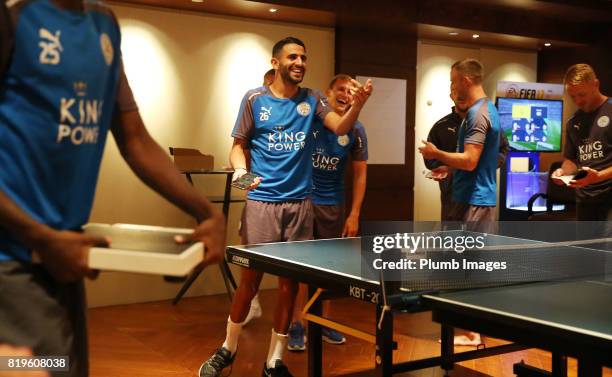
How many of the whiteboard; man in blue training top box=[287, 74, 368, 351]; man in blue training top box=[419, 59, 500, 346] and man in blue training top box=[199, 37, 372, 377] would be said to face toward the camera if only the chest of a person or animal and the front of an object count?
3

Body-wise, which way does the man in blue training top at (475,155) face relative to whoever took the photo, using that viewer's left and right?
facing to the left of the viewer

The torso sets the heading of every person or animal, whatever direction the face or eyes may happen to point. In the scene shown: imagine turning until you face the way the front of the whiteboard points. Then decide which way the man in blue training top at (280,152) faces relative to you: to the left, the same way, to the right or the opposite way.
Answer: the same way

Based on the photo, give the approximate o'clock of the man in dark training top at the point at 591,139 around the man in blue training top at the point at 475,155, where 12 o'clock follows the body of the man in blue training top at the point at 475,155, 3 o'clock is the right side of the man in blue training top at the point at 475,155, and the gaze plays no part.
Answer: the man in dark training top at the point at 591,139 is roughly at 5 o'clock from the man in blue training top at the point at 475,155.

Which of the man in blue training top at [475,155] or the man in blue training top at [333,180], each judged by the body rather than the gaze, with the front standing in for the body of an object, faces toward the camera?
the man in blue training top at [333,180]

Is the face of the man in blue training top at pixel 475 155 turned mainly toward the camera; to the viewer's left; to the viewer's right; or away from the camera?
to the viewer's left

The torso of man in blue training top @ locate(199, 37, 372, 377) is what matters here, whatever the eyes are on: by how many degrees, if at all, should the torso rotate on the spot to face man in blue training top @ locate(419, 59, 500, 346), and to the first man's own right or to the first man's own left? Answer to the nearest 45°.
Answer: approximately 90° to the first man's own left

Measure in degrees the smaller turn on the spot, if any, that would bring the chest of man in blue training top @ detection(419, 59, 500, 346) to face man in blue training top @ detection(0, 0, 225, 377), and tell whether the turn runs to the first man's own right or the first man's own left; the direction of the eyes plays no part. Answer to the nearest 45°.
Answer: approximately 90° to the first man's own left

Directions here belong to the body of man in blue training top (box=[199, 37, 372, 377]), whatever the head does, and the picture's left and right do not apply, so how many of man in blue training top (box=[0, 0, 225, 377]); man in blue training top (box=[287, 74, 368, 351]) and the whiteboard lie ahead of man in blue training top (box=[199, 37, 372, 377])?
1

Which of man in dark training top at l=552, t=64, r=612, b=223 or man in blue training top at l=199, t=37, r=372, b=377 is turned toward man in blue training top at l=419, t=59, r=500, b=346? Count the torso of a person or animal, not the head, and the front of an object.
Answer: man in dark training top at l=552, t=64, r=612, b=223

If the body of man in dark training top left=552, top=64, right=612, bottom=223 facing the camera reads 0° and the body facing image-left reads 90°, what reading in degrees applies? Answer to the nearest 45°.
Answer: approximately 45°

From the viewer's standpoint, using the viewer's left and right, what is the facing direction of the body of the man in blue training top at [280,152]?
facing the viewer

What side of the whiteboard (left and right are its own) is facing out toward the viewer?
front

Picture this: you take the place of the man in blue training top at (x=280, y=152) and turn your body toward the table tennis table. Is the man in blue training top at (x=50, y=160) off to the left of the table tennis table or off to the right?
right

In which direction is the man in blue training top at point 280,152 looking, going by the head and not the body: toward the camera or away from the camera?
toward the camera

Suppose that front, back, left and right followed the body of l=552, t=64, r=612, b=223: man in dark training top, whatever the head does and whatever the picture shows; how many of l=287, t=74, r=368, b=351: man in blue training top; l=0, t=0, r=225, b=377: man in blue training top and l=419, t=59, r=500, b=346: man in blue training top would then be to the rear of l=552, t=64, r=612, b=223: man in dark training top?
0
